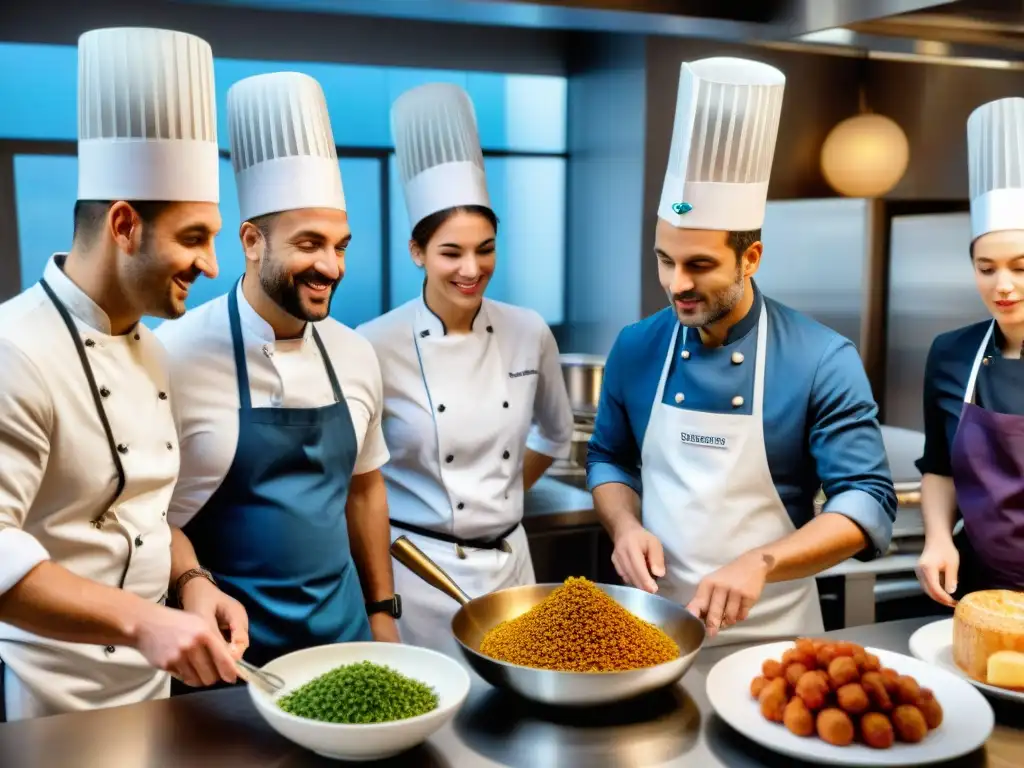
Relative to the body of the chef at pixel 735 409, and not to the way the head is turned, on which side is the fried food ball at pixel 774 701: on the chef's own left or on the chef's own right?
on the chef's own left

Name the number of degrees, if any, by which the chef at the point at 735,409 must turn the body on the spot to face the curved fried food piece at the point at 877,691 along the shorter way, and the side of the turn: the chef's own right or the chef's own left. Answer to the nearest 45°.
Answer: approximately 45° to the chef's own left

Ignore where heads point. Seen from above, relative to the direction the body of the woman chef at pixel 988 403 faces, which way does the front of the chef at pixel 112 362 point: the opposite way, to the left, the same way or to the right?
to the left

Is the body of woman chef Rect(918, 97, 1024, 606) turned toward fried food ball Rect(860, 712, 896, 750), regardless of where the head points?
yes

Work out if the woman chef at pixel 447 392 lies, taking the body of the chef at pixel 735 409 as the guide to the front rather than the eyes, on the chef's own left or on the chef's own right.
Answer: on the chef's own right
